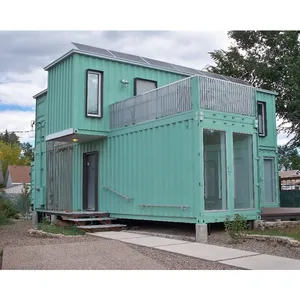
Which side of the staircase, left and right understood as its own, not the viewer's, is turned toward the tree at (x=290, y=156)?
left

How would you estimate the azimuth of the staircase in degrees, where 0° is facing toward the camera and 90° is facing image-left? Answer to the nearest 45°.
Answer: approximately 315°

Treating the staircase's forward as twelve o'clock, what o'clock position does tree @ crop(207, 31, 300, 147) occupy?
The tree is roughly at 9 o'clock from the staircase.

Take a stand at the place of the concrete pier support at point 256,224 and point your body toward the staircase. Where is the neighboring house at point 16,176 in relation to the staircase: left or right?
right

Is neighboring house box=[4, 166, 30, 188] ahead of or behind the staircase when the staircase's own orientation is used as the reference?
behind

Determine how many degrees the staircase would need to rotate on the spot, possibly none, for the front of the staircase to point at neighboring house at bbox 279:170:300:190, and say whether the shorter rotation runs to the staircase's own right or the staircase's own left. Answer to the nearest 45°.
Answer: approximately 90° to the staircase's own left

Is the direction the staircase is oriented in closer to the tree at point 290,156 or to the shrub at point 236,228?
the shrub
